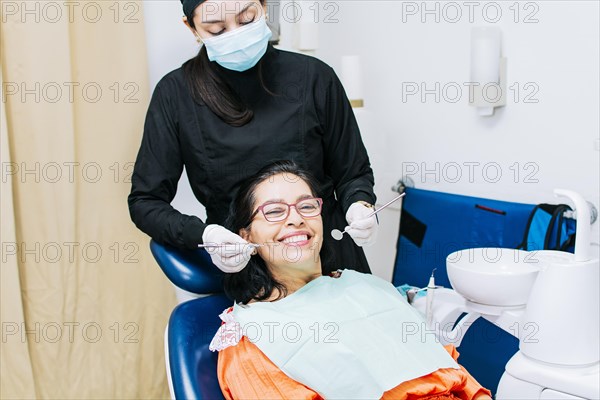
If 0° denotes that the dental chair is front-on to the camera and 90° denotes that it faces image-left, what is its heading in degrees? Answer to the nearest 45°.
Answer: approximately 315°

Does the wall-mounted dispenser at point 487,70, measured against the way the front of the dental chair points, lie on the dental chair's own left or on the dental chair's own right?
on the dental chair's own left

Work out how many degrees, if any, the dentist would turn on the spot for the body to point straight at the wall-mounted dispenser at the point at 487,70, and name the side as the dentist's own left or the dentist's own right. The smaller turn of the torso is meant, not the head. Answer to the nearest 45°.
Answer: approximately 90° to the dentist's own left

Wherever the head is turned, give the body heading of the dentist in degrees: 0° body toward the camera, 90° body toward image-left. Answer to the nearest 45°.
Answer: approximately 0°
